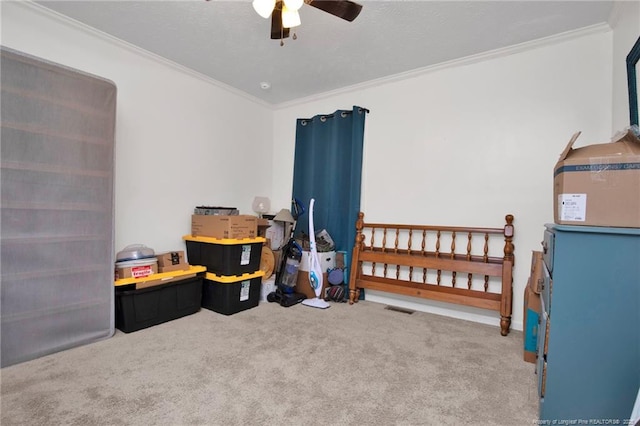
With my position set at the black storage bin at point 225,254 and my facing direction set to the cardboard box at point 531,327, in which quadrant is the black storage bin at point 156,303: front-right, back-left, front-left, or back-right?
back-right

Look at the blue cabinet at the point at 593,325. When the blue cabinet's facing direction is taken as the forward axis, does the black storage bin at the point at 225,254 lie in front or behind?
in front

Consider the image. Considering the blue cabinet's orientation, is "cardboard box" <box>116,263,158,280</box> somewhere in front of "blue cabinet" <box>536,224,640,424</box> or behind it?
in front

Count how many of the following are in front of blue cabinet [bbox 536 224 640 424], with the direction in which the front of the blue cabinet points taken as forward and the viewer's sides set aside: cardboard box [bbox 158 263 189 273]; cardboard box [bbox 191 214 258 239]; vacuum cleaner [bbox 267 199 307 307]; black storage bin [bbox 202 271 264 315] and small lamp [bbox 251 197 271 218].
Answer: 5

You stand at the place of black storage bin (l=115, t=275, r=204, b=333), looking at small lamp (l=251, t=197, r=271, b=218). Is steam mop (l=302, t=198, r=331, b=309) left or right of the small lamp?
right

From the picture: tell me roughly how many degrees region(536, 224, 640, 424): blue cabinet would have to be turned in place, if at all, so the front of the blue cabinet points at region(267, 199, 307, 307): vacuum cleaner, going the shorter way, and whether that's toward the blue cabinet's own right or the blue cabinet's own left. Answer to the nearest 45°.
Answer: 0° — it already faces it

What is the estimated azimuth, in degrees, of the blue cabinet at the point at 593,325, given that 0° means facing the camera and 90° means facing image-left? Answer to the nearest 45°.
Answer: approximately 90°

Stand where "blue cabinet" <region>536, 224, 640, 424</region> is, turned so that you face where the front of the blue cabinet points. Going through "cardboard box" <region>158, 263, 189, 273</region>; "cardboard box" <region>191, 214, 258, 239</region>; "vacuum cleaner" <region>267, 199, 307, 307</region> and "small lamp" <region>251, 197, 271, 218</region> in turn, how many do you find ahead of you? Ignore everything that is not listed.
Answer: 4

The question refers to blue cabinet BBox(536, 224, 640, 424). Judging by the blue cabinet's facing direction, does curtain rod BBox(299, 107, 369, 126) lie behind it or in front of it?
in front

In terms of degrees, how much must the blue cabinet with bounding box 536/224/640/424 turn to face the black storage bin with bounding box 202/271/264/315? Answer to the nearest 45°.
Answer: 0° — it already faces it

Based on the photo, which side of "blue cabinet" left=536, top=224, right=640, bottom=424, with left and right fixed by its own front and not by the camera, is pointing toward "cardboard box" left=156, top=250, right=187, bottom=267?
front
